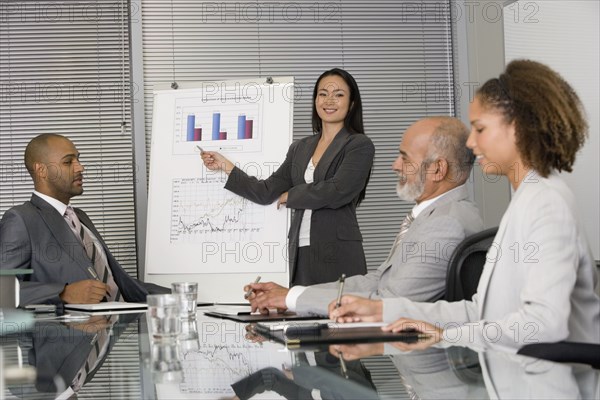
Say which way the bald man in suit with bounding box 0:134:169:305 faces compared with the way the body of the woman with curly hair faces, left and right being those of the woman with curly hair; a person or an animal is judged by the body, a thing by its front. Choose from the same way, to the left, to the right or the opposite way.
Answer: the opposite way

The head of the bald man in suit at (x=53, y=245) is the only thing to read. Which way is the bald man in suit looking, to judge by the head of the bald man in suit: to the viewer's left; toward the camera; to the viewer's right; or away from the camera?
to the viewer's right

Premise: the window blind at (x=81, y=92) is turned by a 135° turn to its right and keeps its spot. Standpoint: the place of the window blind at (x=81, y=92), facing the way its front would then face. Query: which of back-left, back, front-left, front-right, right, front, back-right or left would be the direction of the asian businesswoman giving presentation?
back

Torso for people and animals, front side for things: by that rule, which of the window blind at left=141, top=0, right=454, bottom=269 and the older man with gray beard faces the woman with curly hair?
the window blind

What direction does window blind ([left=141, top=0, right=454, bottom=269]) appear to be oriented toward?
toward the camera

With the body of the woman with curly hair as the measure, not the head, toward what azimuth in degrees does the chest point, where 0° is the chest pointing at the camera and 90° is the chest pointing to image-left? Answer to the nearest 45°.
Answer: approximately 90°

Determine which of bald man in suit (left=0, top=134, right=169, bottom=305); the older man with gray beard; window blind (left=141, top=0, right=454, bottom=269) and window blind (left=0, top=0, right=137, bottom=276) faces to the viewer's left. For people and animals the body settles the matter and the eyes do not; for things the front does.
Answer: the older man with gray beard

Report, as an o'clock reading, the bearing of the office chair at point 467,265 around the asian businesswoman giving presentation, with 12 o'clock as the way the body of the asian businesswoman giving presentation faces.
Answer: The office chair is roughly at 10 o'clock from the asian businesswoman giving presentation.

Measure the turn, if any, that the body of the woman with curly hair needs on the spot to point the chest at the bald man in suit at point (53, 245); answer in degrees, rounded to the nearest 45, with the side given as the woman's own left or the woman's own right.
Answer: approximately 45° to the woman's own right

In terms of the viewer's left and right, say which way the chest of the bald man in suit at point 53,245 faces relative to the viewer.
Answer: facing the viewer and to the right of the viewer

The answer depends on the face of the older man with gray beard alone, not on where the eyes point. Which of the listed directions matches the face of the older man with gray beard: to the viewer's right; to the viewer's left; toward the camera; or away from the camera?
to the viewer's left

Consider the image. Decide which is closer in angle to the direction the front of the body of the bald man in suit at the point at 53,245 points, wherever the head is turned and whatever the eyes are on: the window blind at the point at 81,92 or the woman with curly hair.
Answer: the woman with curly hair

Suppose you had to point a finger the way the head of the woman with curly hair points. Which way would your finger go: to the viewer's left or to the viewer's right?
to the viewer's left

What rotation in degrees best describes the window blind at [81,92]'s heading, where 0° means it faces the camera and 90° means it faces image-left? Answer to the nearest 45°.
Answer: approximately 0°

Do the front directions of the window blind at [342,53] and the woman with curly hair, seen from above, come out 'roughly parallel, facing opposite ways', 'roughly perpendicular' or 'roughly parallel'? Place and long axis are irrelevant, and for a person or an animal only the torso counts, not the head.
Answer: roughly perpendicular

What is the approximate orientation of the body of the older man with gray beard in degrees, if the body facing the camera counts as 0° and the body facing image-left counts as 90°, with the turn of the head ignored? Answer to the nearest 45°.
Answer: approximately 90°

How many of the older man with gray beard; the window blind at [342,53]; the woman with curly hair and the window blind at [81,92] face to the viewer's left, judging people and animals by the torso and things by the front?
2

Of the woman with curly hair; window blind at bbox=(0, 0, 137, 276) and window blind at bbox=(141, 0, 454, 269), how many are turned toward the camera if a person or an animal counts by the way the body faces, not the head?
2

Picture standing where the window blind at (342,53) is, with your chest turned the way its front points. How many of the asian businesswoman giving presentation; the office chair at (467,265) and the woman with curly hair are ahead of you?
3

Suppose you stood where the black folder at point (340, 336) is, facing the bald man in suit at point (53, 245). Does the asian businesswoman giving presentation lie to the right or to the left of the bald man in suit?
right
